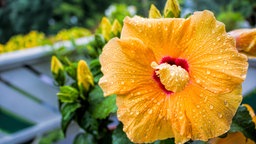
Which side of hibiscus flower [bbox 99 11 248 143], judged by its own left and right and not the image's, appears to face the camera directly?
front
